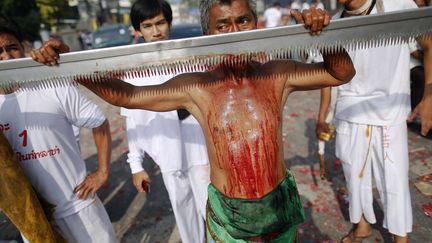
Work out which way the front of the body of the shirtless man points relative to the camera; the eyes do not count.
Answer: toward the camera

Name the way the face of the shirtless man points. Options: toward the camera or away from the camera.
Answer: toward the camera

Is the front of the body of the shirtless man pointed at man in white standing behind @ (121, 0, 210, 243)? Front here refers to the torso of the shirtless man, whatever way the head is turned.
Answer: no
